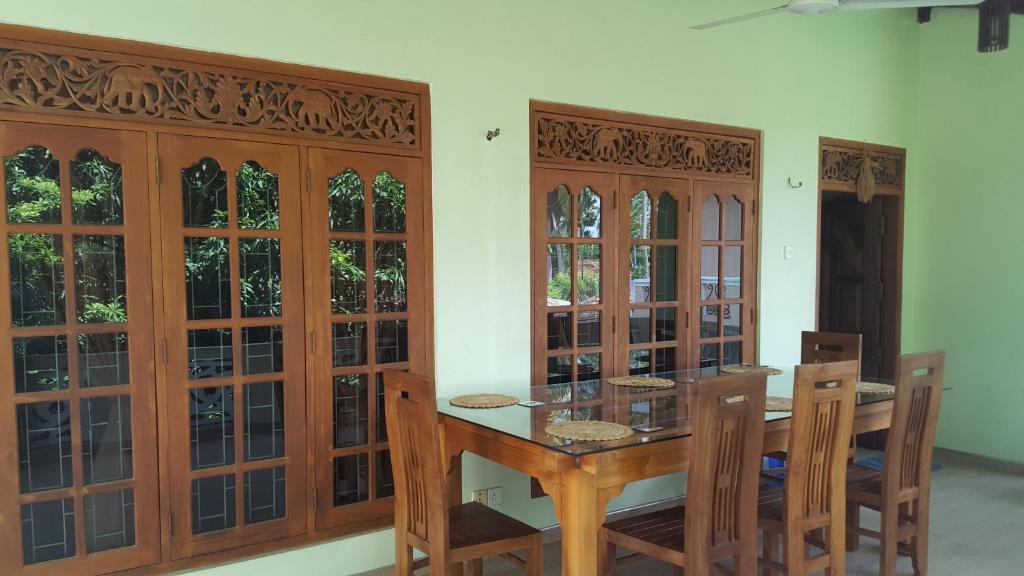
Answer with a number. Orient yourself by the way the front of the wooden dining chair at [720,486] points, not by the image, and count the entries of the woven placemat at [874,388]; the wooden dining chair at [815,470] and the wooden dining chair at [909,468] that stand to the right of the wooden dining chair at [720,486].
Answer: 3

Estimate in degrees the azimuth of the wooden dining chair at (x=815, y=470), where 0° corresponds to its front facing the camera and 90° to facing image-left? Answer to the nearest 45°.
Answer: approximately 135°

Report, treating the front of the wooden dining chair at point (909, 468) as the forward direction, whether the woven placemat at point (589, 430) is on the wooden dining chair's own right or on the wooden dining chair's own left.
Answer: on the wooden dining chair's own left

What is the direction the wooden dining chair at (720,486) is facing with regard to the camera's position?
facing away from the viewer and to the left of the viewer

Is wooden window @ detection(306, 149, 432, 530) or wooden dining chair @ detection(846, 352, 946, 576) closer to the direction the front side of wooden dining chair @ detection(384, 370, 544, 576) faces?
the wooden dining chair

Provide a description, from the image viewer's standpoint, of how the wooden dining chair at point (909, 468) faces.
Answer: facing away from the viewer and to the left of the viewer

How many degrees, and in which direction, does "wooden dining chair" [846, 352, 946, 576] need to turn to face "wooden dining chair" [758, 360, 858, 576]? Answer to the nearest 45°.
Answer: approximately 90° to its left

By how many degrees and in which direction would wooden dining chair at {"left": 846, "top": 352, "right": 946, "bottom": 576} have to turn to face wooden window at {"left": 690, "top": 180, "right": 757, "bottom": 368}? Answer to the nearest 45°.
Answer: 0° — it already faces it

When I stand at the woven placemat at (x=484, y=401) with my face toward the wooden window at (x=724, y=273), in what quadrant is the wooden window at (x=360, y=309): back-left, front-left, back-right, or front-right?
back-left

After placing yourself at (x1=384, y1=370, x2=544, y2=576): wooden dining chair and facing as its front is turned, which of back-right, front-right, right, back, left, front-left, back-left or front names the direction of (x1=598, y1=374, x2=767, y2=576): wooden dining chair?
front-right

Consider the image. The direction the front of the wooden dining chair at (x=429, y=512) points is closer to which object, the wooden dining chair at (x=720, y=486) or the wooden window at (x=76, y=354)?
the wooden dining chair

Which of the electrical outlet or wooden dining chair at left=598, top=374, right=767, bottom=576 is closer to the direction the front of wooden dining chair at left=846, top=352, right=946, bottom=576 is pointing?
the electrical outlet

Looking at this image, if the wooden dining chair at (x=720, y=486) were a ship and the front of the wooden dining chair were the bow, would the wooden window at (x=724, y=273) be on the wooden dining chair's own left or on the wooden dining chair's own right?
on the wooden dining chair's own right
